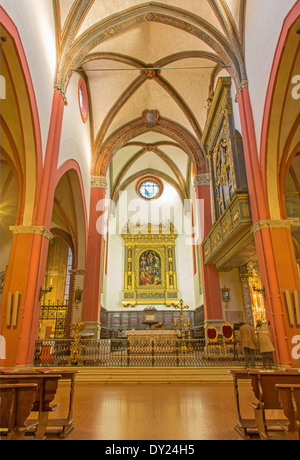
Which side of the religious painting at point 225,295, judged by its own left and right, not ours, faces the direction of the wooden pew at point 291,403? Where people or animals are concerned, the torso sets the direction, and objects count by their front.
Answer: front

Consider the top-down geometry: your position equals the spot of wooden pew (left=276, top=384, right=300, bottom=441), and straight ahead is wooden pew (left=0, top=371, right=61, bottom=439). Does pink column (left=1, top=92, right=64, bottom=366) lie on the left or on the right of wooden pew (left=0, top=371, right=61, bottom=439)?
right

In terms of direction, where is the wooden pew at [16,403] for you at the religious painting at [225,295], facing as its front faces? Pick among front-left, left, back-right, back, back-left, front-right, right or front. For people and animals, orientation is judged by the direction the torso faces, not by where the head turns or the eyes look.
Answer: front

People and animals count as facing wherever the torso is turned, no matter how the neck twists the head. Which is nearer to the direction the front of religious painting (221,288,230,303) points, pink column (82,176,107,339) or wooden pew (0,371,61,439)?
the wooden pew

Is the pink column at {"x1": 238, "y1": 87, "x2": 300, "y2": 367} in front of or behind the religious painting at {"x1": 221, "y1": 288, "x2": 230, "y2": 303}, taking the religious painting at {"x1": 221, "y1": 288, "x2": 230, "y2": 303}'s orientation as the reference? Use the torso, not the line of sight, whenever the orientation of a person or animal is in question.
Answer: in front

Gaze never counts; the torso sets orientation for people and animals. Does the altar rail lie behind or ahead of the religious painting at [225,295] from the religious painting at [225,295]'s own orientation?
ahead

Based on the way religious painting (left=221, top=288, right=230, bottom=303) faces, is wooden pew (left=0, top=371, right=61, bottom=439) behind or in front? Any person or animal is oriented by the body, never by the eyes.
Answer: in front

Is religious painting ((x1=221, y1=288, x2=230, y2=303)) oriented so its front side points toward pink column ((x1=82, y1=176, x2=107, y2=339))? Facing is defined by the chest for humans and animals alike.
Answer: no
